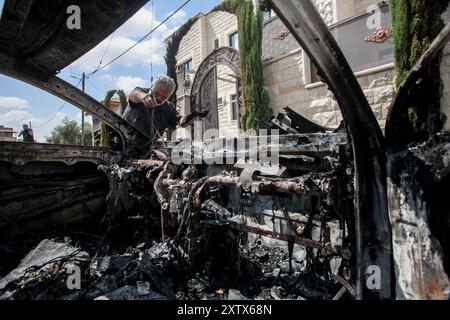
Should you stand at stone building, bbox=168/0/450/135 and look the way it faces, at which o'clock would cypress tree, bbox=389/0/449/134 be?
The cypress tree is roughly at 9 o'clock from the stone building.

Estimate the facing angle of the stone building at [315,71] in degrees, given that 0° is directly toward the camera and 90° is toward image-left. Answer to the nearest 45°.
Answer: approximately 45°

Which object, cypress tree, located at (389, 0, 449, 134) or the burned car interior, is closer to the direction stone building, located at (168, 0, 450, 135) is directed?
the burned car interior

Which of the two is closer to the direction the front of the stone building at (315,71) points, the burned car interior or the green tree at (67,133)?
the burned car interior

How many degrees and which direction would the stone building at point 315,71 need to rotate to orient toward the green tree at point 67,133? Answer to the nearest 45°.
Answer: approximately 90° to its right

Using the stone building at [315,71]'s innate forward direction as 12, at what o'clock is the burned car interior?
The burned car interior is roughly at 11 o'clock from the stone building.
